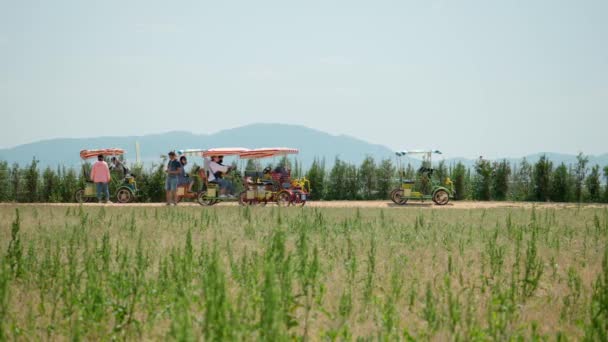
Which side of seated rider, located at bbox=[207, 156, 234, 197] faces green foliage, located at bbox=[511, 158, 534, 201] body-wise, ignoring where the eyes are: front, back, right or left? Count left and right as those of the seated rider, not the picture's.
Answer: front

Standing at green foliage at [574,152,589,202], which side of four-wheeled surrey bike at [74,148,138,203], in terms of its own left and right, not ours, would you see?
front

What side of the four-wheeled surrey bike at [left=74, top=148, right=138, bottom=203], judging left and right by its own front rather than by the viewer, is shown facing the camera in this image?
right

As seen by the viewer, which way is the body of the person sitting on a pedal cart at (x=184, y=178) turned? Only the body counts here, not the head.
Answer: to the viewer's right

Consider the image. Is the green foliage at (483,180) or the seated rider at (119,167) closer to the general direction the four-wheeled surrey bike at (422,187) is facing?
the green foliage

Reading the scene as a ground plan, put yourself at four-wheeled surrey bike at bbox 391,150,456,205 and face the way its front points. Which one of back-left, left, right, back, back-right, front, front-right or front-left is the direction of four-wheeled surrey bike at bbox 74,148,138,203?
back

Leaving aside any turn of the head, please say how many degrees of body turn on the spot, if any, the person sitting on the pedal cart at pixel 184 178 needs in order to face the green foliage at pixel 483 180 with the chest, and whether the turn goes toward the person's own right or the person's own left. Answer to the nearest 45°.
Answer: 0° — they already face it

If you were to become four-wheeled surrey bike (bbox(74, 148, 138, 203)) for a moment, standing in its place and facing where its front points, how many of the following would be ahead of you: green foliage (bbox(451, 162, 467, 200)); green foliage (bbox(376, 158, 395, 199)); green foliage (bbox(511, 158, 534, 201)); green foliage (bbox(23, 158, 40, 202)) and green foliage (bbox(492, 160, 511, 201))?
4

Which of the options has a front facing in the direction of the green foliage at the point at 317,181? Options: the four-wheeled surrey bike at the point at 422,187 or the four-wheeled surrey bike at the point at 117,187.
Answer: the four-wheeled surrey bike at the point at 117,187

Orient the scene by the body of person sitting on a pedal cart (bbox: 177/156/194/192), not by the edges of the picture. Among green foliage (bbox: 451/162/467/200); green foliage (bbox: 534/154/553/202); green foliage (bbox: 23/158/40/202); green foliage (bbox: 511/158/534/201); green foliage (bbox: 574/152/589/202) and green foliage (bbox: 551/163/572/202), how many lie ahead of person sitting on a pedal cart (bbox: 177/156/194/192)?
5

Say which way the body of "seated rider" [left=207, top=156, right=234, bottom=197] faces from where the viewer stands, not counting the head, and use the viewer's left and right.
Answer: facing to the right of the viewer

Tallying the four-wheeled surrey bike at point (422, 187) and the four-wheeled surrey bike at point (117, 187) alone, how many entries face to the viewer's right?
2
